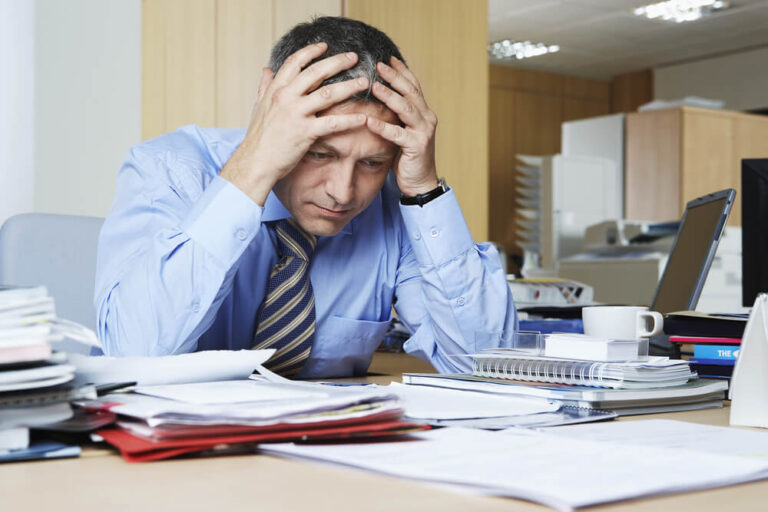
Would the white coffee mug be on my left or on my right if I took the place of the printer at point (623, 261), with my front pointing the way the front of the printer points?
on my left

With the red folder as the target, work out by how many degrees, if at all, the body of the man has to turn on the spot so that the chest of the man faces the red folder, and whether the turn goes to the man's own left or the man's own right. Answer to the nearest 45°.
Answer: approximately 45° to the man's own right

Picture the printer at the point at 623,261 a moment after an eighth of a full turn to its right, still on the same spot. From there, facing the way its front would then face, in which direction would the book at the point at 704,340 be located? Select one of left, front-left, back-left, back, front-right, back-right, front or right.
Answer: front-left

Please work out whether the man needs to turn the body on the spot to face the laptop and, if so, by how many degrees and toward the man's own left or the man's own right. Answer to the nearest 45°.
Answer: approximately 90° to the man's own left

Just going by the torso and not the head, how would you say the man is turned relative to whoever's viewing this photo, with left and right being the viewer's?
facing the viewer and to the right of the viewer
